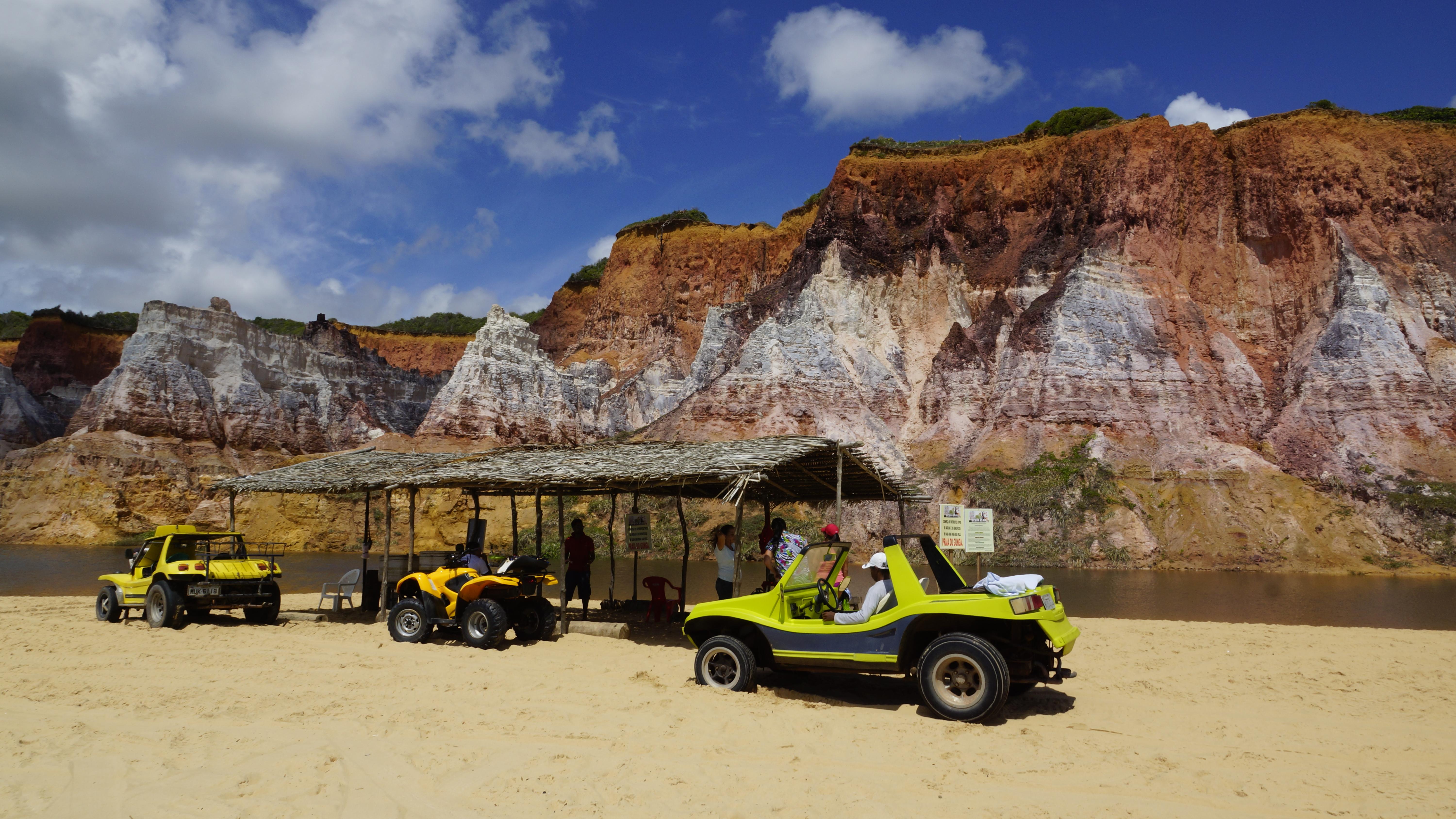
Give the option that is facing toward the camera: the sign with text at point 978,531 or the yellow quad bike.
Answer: the sign with text

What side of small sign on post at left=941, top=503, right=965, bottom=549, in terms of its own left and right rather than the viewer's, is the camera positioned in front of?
front

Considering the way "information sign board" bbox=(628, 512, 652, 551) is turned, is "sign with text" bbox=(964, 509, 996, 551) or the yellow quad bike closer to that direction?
the yellow quad bike

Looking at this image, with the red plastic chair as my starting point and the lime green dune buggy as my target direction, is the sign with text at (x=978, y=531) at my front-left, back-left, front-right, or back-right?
front-left

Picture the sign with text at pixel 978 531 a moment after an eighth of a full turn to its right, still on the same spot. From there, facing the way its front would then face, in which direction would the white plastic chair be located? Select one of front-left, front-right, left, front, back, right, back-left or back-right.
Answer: front-right

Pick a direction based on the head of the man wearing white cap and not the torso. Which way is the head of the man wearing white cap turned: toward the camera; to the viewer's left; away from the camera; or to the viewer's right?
to the viewer's left

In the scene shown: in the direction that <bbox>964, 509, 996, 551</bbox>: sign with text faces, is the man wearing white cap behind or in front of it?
in front

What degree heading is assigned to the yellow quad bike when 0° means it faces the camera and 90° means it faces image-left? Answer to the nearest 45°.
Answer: approximately 135°

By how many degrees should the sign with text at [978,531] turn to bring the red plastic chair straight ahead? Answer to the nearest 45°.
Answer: approximately 90° to its right

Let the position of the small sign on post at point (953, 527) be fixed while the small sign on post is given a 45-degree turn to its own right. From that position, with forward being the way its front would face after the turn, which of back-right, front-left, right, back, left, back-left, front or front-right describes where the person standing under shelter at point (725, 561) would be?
front

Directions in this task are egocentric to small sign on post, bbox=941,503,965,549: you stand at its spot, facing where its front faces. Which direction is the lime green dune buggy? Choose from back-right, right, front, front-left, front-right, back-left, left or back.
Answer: front

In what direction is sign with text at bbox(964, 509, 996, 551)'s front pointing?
toward the camera

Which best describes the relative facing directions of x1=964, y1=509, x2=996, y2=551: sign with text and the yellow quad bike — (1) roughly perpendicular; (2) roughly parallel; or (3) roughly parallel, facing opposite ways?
roughly perpendicular
